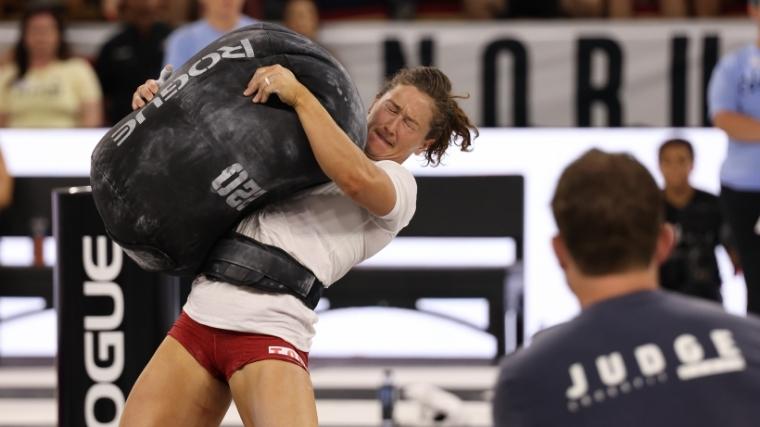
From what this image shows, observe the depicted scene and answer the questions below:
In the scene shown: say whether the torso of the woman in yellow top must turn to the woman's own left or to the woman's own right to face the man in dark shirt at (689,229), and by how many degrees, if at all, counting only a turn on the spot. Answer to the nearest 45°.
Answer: approximately 45° to the woman's own left

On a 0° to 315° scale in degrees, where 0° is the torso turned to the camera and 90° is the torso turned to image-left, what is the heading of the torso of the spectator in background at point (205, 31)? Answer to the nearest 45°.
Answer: approximately 0°

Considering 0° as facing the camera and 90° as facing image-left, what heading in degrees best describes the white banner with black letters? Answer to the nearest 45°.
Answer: approximately 0°

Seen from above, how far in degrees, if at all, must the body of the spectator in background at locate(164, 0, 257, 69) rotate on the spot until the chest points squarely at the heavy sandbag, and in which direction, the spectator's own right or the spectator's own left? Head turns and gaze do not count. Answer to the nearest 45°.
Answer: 0° — they already face it
